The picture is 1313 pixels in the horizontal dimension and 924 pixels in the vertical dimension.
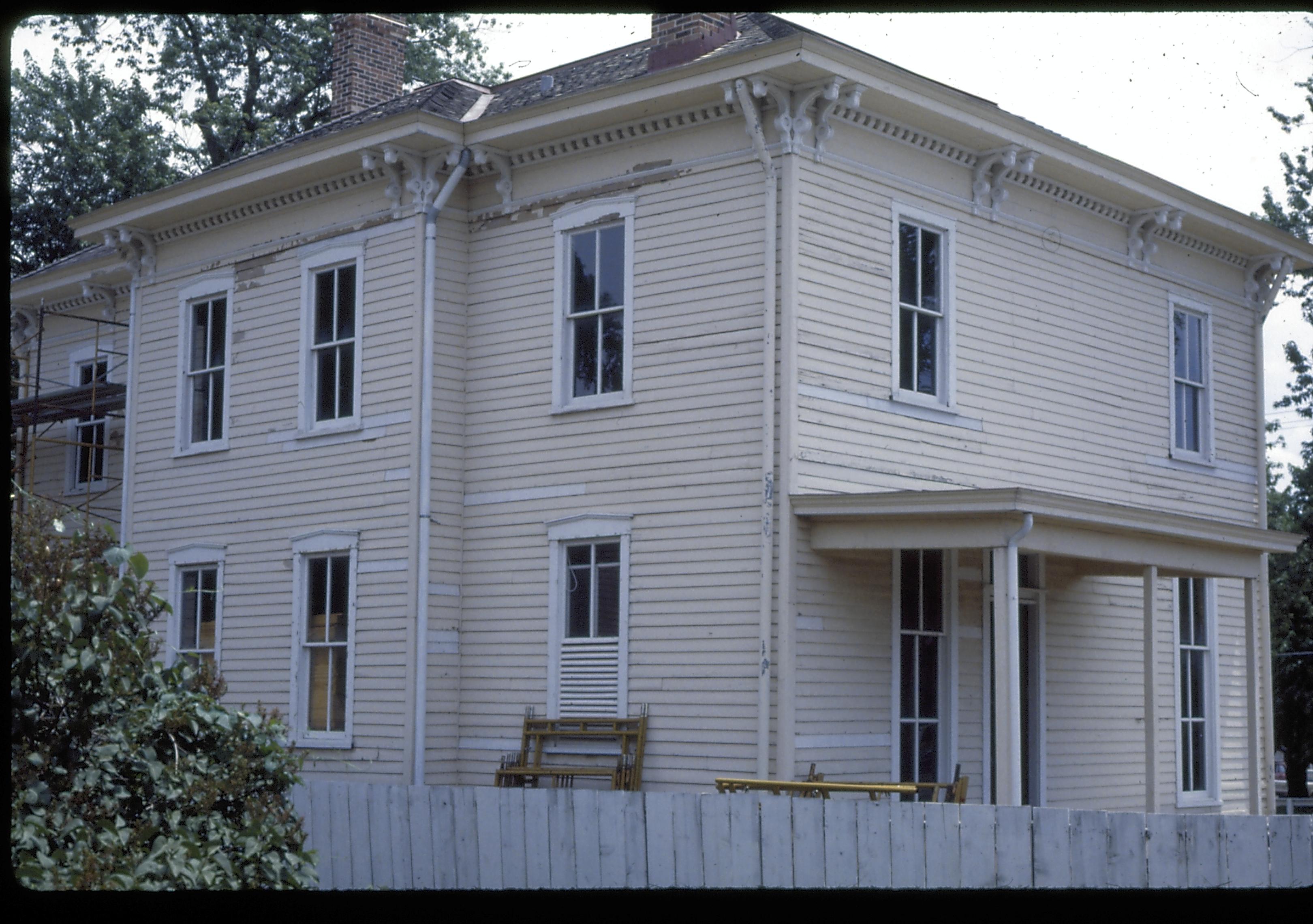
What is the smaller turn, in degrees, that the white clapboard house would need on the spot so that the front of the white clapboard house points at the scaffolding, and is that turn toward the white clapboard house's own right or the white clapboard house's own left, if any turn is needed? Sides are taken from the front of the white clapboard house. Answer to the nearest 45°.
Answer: approximately 180°

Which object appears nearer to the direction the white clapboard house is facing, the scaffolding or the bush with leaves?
the bush with leaves

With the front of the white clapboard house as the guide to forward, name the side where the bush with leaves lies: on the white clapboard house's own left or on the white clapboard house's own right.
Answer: on the white clapboard house's own right

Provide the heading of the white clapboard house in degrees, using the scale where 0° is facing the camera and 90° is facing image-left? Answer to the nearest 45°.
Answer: approximately 315°

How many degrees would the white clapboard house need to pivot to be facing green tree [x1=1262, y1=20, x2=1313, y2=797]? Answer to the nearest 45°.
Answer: approximately 90° to its left

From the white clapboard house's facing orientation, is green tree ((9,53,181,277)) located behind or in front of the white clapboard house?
behind
